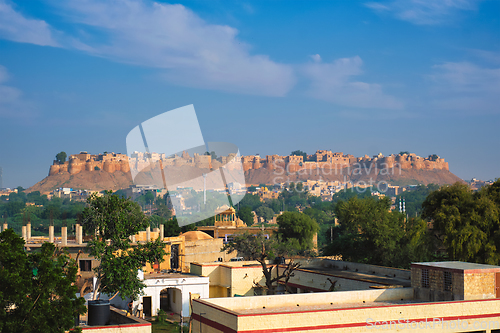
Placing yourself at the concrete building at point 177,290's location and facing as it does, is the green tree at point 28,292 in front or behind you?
in front

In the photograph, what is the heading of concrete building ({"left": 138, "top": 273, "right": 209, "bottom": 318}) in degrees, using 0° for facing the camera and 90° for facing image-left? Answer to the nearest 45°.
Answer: approximately 0°

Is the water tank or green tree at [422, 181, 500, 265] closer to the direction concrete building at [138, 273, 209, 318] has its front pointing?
the water tank

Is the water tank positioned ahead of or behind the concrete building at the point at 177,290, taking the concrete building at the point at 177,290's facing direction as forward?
ahead

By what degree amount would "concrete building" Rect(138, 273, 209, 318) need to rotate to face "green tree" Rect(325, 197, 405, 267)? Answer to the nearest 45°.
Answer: approximately 135° to its left

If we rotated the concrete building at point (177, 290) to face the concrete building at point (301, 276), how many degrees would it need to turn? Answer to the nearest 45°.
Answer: approximately 90° to its left

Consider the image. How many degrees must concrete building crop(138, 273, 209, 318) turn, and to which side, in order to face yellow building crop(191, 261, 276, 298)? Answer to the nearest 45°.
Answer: approximately 90° to its left

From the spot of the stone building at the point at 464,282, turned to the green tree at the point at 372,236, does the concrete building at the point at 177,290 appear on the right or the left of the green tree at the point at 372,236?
left

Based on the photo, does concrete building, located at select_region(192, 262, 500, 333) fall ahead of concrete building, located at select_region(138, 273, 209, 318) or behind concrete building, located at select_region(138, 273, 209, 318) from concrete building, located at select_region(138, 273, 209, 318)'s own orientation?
ahead
